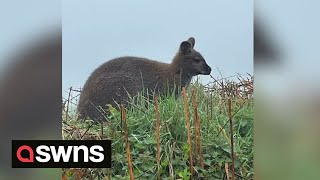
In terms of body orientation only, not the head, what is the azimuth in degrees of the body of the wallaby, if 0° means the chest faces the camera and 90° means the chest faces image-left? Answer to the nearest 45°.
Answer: approximately 270°
